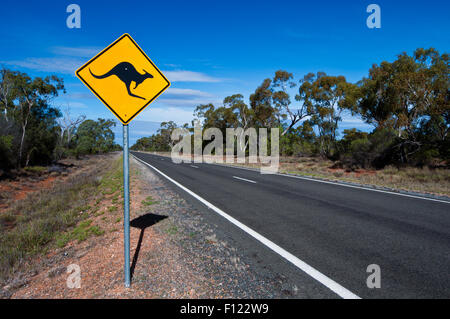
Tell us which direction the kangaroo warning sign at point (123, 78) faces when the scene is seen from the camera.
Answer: facing the viewer

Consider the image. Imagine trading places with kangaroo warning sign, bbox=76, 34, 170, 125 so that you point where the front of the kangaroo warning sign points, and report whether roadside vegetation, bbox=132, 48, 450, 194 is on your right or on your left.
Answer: on your left
